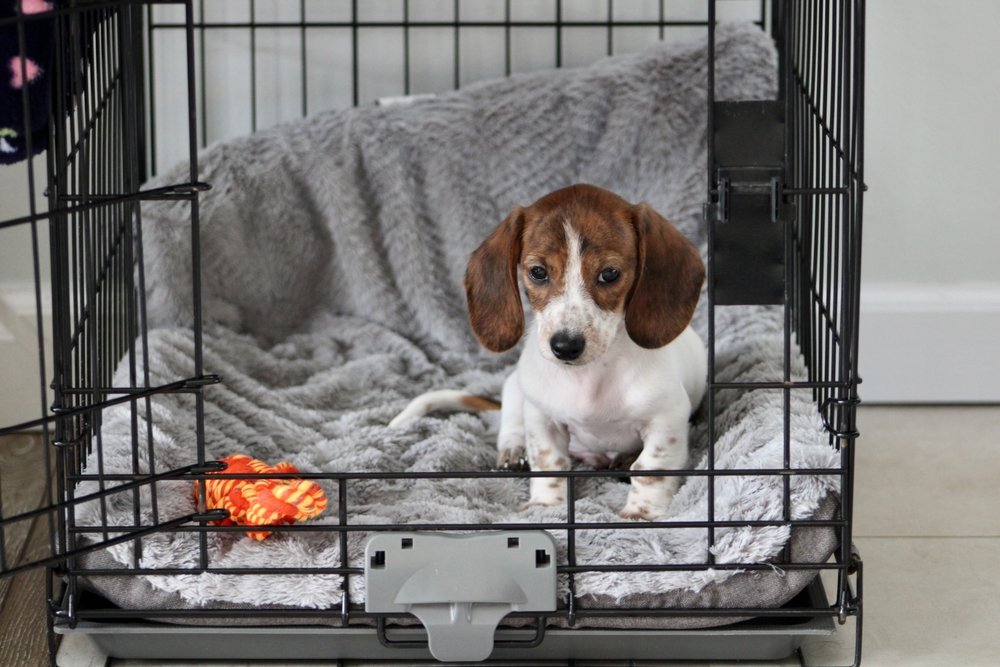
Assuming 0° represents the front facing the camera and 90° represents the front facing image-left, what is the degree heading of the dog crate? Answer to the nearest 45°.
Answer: approximately 0°

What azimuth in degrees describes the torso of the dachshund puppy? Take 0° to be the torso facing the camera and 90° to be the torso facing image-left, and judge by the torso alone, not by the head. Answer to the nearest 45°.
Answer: approximately 0°
